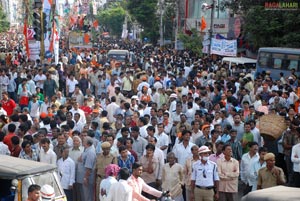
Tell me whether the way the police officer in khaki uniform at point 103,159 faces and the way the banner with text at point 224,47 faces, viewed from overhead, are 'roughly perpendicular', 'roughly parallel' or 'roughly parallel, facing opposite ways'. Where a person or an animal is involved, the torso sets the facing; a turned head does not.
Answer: roughly parallel

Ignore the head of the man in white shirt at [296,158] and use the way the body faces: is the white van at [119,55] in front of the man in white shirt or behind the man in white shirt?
behind

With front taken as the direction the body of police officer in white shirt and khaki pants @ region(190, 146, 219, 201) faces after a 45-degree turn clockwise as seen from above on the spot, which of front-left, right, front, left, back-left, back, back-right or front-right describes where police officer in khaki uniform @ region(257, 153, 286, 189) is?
back-left

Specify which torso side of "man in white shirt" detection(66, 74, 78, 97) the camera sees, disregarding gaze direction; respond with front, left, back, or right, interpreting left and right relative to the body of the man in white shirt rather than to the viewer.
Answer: front

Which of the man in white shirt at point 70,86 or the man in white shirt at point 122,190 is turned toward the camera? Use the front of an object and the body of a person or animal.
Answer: the man in white shirt at point 70,86

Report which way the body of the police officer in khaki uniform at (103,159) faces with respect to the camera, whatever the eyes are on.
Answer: toward the camera

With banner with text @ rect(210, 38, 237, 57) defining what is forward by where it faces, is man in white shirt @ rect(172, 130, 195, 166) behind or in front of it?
in front

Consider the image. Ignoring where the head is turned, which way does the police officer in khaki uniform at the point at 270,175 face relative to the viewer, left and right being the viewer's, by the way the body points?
facing the viewer

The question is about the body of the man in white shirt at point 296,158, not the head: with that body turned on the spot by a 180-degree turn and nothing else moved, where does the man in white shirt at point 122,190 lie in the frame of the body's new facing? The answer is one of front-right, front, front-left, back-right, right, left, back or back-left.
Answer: back-left
